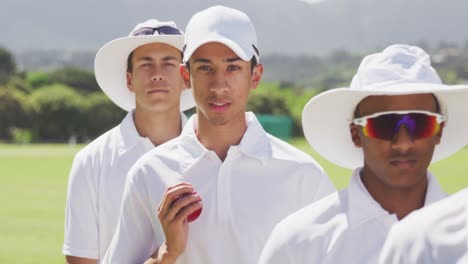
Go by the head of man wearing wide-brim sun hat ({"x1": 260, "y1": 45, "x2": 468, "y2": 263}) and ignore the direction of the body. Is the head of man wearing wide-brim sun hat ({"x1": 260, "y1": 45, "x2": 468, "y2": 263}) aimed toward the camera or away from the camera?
toward the camera

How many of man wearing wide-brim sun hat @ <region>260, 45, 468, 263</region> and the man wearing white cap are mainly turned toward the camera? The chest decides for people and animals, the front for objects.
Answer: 2

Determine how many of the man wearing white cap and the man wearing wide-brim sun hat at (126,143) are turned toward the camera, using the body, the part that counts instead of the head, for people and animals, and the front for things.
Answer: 2

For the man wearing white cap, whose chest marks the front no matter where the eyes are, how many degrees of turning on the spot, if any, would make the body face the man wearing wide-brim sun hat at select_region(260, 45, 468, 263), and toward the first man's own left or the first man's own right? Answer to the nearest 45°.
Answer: approximately 45° to the first man's own left

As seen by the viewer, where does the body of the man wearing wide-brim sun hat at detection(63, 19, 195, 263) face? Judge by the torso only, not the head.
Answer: toward the camera

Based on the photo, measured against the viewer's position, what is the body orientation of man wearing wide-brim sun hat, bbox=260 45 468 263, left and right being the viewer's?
facing the viewer

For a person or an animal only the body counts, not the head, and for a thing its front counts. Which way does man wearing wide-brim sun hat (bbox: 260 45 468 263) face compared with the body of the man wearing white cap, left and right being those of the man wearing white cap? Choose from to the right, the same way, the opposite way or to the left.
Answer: the same way

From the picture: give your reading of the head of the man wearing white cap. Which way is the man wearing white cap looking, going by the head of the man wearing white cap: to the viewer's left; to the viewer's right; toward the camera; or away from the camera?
toward the camera

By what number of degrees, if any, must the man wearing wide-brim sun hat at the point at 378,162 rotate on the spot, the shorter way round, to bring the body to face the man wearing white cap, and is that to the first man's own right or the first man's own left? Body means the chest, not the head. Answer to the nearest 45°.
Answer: approximately 135° to the first man's own right

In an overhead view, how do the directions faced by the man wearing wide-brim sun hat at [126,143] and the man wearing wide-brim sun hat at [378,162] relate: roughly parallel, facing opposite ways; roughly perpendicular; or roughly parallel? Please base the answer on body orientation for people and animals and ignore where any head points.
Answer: roughly parallel

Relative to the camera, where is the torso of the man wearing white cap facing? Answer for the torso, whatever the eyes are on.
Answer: toward the camera

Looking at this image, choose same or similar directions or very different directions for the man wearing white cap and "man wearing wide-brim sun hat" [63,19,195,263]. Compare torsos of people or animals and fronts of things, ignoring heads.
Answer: same or similar directions

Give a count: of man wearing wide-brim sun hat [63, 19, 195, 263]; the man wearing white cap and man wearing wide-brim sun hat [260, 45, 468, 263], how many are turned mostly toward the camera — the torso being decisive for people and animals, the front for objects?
3

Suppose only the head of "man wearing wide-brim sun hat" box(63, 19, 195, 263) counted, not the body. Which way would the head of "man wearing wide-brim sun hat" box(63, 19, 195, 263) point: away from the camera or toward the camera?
toward the camera
